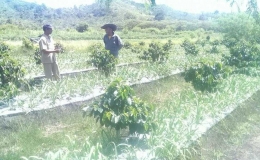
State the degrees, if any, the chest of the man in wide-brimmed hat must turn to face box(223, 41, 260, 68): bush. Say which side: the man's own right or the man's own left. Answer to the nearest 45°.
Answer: approximately 180°

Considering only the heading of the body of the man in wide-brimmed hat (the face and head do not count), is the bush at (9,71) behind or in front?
in front

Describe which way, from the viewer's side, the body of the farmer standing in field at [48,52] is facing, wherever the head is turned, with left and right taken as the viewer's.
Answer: facing the viewer and to the right of the viewer

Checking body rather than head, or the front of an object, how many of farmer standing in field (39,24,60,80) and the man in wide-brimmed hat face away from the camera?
0

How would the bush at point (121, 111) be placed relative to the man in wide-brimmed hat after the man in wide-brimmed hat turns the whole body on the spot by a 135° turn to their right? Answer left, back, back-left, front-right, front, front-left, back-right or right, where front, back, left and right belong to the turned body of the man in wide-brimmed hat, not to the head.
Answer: back

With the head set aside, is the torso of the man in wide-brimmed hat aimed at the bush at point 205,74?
no

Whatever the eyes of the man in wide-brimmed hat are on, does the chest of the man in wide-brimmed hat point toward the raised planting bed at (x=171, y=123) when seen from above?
no

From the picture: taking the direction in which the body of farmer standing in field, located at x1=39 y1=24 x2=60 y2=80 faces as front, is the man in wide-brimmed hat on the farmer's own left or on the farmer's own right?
on the farmer's own left

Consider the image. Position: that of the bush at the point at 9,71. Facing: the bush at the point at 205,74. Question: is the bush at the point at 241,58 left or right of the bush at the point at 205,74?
left

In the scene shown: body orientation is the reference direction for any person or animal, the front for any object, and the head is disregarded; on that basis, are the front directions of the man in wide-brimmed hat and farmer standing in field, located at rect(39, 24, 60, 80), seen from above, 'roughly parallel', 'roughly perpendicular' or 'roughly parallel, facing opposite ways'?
roughly perpendicular

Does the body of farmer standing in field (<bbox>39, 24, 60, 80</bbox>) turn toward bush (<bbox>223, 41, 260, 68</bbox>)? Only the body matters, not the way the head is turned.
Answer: no

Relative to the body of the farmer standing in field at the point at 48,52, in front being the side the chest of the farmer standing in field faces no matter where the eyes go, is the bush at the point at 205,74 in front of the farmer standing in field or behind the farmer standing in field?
in front

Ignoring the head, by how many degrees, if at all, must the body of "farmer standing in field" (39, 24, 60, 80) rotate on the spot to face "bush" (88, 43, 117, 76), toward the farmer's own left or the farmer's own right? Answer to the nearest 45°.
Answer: approximately 45° to the farmer's own left

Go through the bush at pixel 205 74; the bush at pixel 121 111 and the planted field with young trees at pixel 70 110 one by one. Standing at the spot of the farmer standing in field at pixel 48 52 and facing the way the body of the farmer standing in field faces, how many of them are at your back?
0

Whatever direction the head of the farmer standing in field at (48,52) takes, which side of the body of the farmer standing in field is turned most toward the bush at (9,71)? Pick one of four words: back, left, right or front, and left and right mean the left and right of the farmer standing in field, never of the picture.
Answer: right

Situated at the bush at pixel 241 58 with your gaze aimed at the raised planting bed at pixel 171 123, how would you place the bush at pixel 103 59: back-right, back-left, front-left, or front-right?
front-right

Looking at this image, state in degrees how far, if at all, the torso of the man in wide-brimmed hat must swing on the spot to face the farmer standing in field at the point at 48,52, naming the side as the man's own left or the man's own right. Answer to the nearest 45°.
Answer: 0° — they already face them
